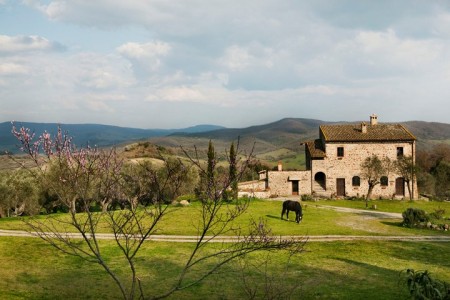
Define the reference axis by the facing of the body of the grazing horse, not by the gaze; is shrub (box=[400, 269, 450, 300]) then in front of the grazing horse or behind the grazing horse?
in front

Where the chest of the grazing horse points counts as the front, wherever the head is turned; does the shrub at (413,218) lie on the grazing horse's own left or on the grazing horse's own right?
on the grazing horse's own left
